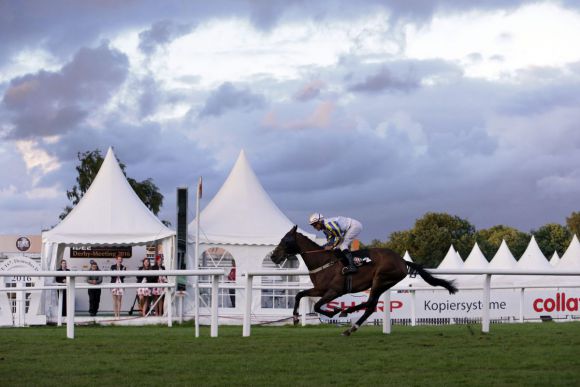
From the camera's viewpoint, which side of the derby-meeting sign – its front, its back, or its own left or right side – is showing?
front

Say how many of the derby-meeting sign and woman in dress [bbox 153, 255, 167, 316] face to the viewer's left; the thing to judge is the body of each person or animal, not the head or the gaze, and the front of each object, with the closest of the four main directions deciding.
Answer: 0

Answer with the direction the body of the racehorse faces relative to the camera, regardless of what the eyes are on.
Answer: to the viewer's left

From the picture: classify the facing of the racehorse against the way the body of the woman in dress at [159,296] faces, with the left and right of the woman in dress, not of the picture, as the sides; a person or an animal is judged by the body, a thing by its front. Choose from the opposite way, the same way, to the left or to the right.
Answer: to the right

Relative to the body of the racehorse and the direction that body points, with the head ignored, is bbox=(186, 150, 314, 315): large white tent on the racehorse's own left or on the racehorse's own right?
on the racehorse's own right

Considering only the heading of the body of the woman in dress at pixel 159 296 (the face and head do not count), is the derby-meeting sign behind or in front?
behind

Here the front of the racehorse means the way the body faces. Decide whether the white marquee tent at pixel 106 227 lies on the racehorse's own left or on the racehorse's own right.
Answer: on the racehorse's own right

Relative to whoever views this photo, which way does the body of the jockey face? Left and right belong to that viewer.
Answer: facing to the left of the viewer

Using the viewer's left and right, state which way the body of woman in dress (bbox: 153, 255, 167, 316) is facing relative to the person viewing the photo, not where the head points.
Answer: facing the viewer

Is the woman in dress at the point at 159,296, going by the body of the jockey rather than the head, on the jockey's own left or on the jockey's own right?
on the jockey's own right

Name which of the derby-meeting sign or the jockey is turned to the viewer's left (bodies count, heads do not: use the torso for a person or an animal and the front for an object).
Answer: the jockey

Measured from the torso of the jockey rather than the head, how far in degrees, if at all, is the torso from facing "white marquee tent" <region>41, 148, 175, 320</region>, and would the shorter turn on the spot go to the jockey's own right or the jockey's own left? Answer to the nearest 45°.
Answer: approximately 45° to the jockey's own right
